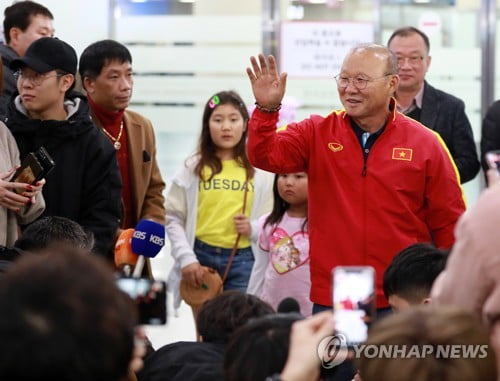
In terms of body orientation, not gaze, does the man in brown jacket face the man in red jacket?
yes

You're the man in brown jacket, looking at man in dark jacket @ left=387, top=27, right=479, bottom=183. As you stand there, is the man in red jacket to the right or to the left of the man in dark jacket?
right

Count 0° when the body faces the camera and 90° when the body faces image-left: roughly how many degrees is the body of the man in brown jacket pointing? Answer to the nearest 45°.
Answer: approximately 315°
